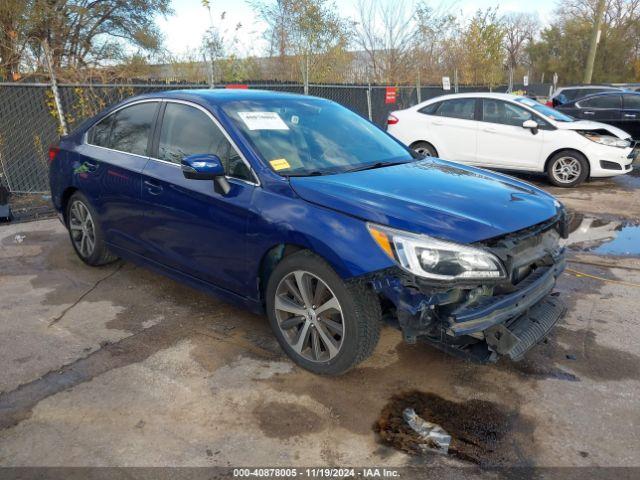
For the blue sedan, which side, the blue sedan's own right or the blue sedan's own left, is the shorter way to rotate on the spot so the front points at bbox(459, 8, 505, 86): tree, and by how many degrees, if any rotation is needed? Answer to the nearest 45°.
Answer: approximately 135° to the blue sedan's own left

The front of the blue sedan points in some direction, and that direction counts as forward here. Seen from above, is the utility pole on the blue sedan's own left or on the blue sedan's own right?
on the blue sedan's own left

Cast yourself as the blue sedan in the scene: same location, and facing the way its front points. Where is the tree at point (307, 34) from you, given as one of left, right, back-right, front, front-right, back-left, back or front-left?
back-left

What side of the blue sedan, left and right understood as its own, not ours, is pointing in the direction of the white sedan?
left

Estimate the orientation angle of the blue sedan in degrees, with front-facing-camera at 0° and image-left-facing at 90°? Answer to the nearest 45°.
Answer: approximately 315°

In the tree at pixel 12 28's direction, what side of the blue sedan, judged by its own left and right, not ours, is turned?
back

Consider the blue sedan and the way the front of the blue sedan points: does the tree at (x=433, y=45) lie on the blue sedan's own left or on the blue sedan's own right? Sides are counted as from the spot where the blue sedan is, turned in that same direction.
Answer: on the blue sedan's own left

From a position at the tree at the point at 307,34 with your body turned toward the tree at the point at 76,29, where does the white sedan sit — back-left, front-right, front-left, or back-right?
back-left
